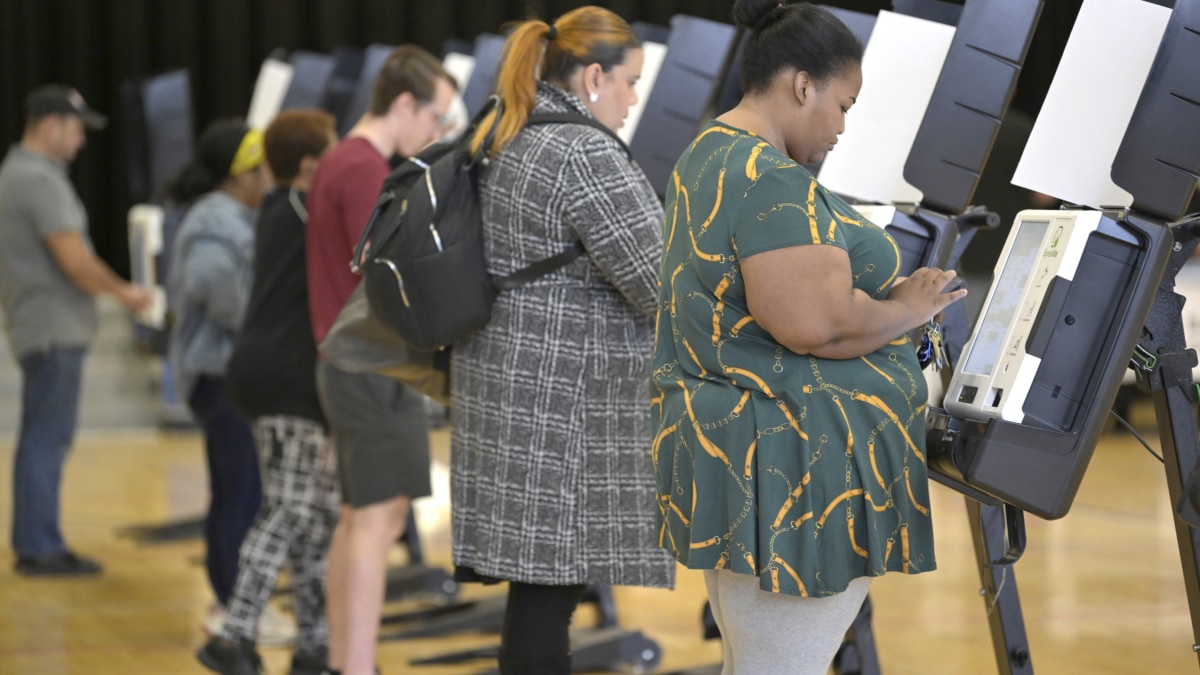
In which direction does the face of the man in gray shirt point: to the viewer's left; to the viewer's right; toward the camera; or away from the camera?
to the viewer's right

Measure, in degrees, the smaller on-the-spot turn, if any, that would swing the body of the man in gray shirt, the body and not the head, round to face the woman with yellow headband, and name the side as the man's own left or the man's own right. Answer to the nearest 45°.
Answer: approximately 45° to the man's own right

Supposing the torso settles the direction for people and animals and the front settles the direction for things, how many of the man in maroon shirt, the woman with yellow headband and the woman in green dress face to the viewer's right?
3

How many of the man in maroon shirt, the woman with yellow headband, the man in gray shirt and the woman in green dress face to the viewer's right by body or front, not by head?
4

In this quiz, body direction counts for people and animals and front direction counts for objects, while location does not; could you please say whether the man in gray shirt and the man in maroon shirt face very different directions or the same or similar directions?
same or similar directions

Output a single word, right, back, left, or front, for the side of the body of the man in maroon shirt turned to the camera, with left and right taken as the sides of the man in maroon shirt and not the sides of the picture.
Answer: right

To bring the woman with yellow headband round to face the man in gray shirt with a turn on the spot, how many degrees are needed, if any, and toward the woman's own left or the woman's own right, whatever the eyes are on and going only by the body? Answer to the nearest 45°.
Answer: approximately 135° to the woman's own left

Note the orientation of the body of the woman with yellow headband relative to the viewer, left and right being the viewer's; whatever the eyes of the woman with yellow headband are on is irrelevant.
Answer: facing to the right of the viewer

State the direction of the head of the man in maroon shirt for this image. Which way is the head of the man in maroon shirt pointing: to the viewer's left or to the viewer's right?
to the viewer's right

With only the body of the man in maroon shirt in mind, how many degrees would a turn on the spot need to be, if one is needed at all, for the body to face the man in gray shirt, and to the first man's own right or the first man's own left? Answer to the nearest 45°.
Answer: approximately 135° to the first man's own left

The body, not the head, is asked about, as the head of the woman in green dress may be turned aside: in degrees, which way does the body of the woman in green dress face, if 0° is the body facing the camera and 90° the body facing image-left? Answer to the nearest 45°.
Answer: approximately 270°

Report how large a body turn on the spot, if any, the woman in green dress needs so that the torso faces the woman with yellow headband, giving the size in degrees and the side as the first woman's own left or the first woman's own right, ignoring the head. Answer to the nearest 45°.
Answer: approximately 135° to the first woman's own left

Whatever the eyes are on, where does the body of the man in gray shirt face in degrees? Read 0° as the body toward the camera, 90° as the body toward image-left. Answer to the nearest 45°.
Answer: approximately 270°

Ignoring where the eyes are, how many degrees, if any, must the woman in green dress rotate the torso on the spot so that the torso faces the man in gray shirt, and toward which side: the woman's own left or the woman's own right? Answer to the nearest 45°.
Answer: approximately 135° to the woman's own left

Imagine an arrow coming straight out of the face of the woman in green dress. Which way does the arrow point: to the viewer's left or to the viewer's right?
to the viewer's right
